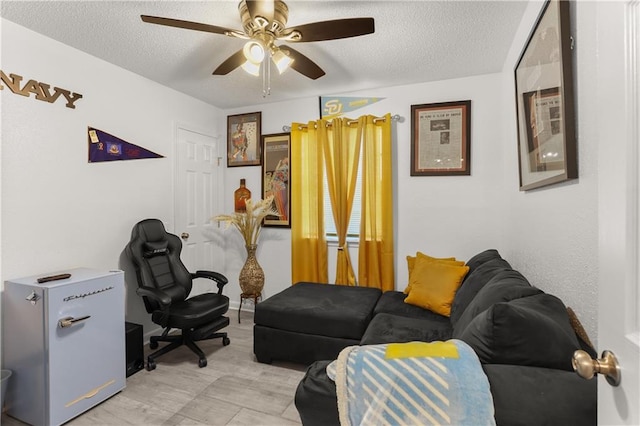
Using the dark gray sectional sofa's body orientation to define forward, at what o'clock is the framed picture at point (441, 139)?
The framed picture is roughly at 3 o'clock from the dark gray sectional sofa.

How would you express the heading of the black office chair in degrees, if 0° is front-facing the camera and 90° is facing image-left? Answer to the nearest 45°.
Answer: approximately 315°

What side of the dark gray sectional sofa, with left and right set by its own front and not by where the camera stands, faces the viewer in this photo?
left

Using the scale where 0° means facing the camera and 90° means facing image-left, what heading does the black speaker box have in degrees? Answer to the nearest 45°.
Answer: approximately 315°

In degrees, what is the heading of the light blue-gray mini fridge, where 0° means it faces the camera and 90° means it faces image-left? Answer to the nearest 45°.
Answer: approximately 315°

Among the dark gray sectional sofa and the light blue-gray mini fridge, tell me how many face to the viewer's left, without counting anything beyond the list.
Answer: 1

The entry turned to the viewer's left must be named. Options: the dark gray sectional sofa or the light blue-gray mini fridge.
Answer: the dark gray sectional sofa

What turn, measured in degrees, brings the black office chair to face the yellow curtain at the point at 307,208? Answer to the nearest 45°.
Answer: approximately 45° to its left

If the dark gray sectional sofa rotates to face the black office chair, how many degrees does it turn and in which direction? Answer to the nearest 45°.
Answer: approximately 45° to its right
